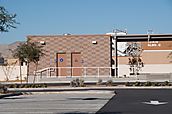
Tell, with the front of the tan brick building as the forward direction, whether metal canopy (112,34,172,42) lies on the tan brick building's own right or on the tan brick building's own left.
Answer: on the tan brick building's own left

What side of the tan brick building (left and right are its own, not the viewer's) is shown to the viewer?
front
